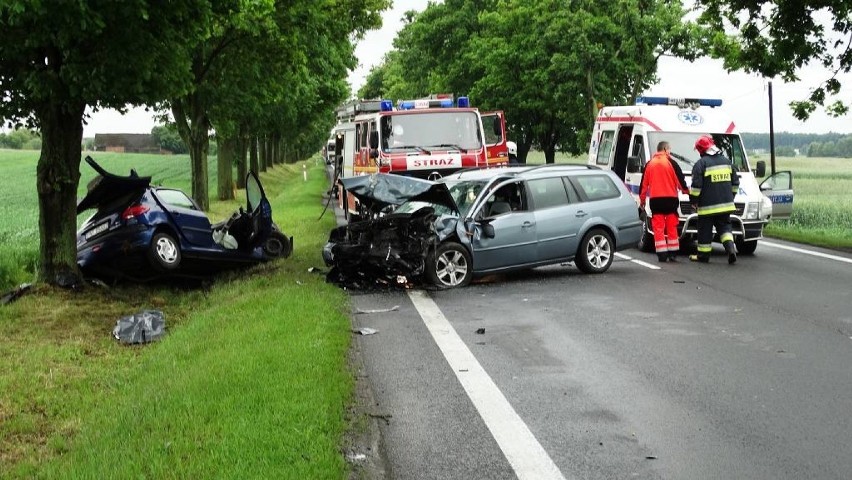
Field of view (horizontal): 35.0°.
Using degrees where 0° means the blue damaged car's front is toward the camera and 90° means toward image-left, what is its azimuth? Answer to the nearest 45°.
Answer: approximately 225°

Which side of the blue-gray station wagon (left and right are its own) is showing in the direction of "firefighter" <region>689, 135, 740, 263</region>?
back

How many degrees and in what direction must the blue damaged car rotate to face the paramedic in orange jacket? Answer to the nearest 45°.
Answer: approximately 45° to its right

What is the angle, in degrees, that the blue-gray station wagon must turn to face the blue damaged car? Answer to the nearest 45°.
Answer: approximately 45° to its right

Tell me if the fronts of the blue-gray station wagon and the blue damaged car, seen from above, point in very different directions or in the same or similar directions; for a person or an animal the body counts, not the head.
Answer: very different directions

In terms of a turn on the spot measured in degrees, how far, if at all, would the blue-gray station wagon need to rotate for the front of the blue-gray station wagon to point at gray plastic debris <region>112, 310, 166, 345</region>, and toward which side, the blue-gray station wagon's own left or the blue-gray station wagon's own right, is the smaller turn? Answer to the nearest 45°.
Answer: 0° — it already faces it
